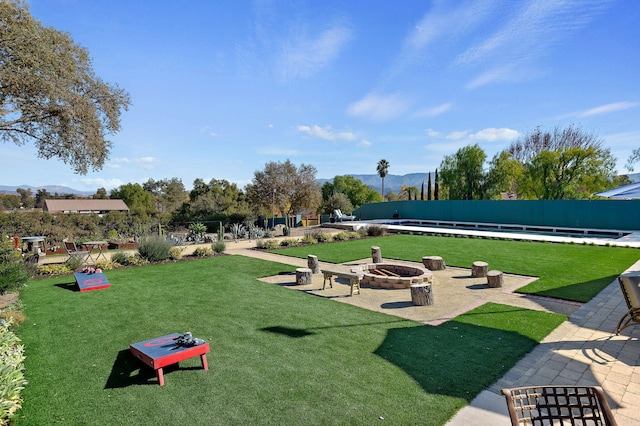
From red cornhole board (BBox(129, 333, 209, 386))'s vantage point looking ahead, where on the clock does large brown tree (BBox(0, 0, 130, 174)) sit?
The large brown tree is roughly at 1 o'clock from the red cornhole board.

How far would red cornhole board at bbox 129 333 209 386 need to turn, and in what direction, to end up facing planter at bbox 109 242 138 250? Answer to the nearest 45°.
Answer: approximately 45° to its right

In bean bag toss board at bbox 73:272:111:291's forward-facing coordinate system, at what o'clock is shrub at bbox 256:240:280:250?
The shrub is roughly at 8 o'clock from the bean bag toss board.

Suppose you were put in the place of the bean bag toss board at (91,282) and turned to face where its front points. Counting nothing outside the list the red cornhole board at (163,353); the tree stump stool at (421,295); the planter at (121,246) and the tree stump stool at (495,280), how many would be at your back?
1

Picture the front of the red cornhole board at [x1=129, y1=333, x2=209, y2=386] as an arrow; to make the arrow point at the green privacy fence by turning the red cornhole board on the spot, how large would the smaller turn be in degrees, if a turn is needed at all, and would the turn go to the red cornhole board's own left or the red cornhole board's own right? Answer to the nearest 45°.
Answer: approximately 90° to the red cornhole board's own right

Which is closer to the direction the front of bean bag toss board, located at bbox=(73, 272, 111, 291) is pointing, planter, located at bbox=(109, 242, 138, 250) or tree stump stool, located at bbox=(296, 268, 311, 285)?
the tree stump stool

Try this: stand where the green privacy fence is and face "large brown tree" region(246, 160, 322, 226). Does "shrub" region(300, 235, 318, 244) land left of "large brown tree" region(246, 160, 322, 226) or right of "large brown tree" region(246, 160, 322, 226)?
left

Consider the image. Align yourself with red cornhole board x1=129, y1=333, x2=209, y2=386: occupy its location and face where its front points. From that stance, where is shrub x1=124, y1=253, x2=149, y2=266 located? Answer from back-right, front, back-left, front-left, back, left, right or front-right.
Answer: front-right

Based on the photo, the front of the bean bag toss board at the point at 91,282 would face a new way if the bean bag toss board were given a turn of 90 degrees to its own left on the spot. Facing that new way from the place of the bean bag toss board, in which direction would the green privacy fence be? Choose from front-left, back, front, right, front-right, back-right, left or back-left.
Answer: front

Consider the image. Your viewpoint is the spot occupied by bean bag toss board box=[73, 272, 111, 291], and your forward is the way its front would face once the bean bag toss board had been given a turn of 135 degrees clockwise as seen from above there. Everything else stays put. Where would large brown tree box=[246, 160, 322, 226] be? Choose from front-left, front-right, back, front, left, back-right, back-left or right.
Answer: right

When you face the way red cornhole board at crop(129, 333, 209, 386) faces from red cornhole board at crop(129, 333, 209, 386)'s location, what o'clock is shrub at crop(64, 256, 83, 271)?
The shrub is roughly at 1 o'clock from the red cornhole board.

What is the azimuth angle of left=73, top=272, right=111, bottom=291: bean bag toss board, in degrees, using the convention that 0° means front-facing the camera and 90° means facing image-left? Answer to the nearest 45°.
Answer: approximately 0°

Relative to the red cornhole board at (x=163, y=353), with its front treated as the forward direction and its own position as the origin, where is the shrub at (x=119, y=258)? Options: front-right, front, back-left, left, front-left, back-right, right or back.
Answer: front-right

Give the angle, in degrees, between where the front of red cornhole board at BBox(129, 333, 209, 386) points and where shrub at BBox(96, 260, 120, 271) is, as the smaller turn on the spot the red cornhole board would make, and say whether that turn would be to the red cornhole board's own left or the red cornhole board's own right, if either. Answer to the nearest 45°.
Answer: approximately 45° to the red cornhole board's own right

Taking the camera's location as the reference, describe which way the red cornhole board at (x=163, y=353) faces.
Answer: facing away from the viewer and to the left of the viewer

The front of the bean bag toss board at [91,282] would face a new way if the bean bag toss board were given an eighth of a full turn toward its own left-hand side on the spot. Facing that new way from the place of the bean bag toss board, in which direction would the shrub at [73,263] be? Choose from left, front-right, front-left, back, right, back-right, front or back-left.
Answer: back-left

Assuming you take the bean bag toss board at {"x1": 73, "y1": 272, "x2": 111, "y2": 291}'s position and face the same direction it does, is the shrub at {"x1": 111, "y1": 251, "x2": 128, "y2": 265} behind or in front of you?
behind

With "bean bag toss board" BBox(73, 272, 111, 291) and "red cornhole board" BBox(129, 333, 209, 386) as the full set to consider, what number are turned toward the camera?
1
